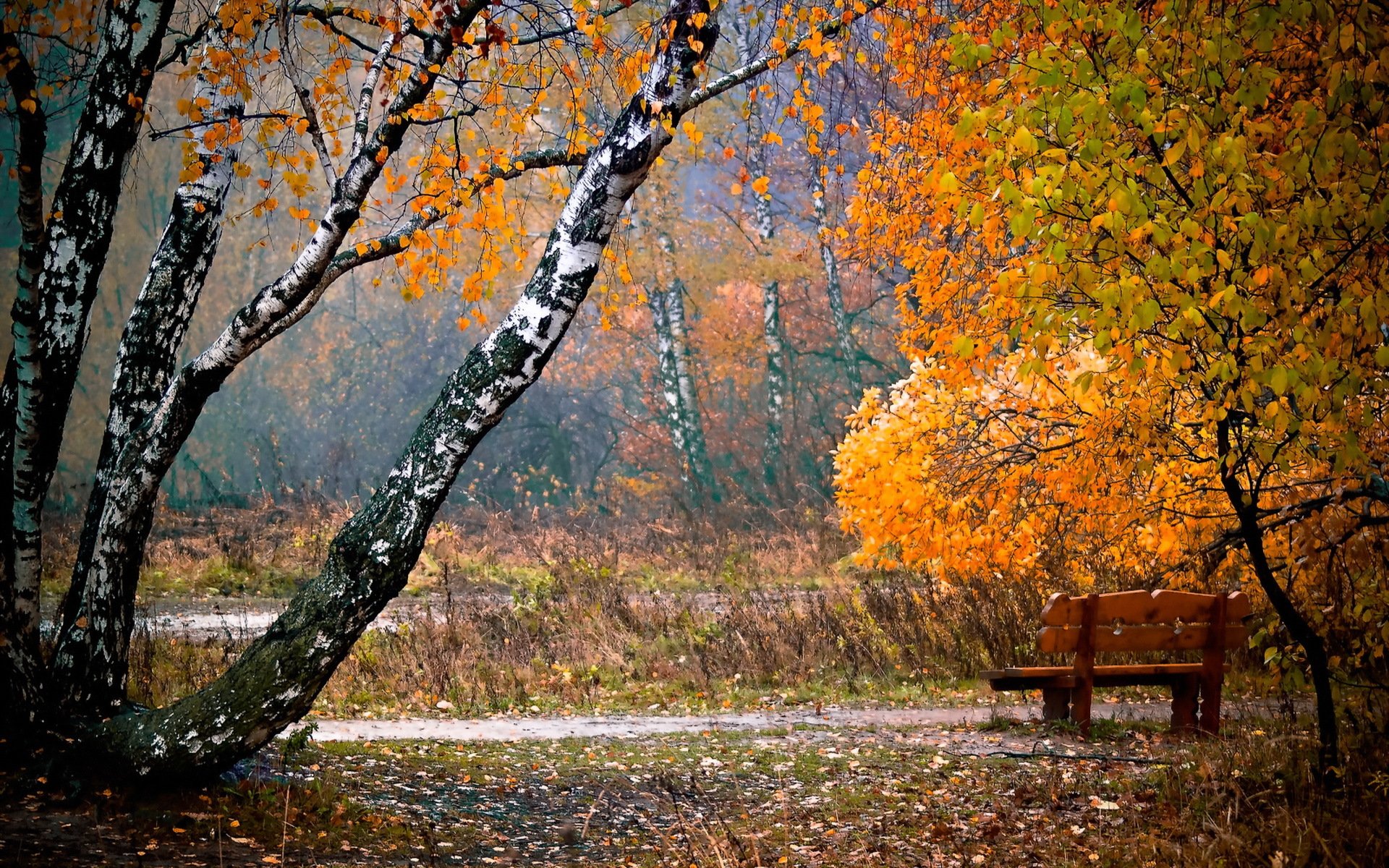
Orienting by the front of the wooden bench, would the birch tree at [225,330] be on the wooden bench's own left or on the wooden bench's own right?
on the wooden bench's own left

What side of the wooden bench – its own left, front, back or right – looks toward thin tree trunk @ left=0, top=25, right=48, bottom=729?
left

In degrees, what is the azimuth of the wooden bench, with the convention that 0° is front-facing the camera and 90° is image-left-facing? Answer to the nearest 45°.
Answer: approximately 135°

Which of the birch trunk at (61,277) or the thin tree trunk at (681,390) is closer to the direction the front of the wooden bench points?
the thin tree trunk
